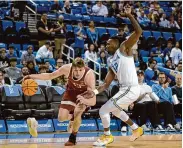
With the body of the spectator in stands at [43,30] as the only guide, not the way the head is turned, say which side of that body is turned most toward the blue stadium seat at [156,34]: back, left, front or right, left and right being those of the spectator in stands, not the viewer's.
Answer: left

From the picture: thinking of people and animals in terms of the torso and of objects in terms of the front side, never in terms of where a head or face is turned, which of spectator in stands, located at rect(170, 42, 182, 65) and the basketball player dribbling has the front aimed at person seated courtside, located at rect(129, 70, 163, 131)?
the spectator in stands

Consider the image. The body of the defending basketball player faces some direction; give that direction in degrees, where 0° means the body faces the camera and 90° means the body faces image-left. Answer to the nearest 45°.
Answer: approximately 90°

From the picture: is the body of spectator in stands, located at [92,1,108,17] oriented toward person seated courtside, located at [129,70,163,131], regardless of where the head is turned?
yes

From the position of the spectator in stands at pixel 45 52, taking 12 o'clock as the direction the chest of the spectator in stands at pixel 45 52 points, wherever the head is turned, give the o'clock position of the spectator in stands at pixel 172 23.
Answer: the spectator in stands at pixel 172 23 is roughly at 9 o'clock from the spectator in stands at pixel 45 52.

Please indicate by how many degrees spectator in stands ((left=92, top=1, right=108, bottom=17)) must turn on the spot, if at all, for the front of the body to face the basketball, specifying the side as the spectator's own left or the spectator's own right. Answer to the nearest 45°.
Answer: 0° — they already face it

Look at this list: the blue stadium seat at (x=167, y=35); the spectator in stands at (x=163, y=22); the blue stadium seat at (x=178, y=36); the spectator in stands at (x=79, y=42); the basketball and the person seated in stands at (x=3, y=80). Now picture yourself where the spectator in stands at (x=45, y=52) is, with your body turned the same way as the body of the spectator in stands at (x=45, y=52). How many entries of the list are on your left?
4

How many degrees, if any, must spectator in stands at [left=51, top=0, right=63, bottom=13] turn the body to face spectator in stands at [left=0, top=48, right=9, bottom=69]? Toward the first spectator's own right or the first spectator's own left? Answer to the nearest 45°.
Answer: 0° — they already face them

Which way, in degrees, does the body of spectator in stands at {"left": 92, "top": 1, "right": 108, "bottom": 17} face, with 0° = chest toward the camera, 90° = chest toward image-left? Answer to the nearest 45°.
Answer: approximately 0°
